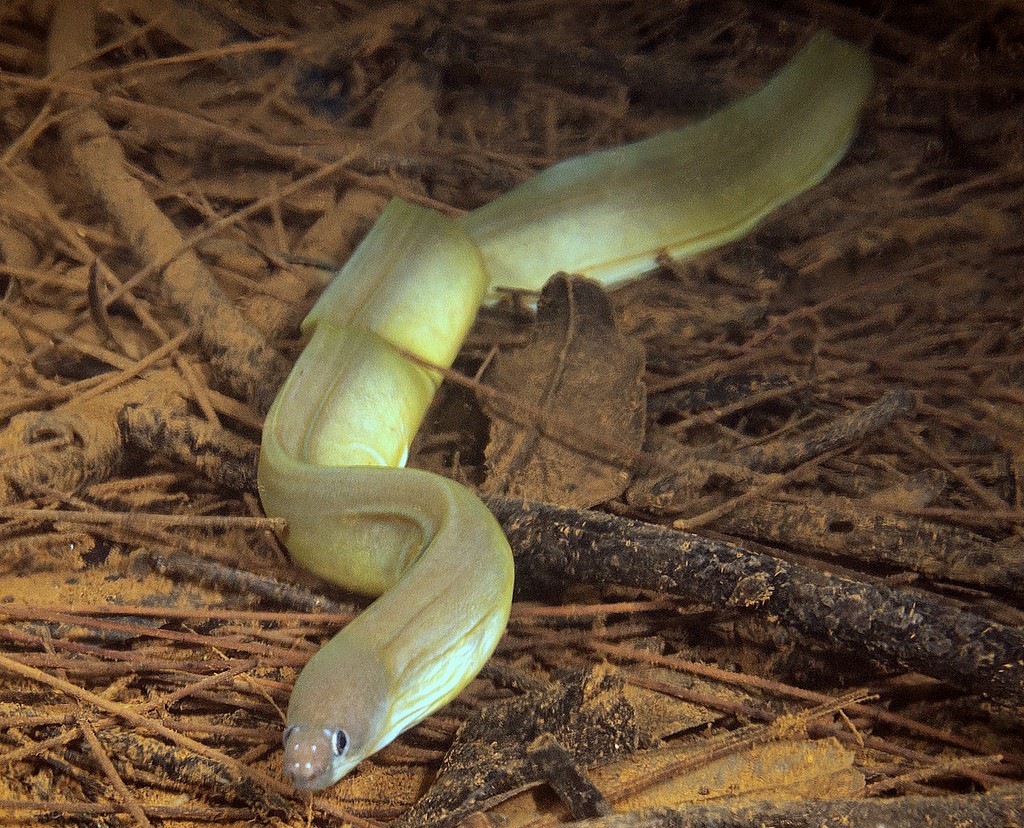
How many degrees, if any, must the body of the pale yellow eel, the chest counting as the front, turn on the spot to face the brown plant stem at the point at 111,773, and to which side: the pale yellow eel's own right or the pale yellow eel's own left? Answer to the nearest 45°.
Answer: approximately 45° to the pale yellow eel's own left

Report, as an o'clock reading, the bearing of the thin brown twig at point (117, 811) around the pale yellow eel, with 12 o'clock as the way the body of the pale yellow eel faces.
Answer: The thin brown twig is roughly at 11 o'clock from the pale yellow eel.

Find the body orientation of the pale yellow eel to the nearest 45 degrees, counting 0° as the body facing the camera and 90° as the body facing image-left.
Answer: approximately 45°

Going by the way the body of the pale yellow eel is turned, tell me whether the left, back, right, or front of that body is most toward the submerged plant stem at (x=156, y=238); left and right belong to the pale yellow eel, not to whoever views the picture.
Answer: right

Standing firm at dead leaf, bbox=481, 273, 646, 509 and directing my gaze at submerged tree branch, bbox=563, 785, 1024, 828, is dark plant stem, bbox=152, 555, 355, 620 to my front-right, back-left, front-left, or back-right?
front-right

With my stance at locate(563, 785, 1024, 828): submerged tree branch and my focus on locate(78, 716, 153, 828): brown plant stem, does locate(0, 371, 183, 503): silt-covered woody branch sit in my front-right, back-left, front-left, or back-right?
front-right
